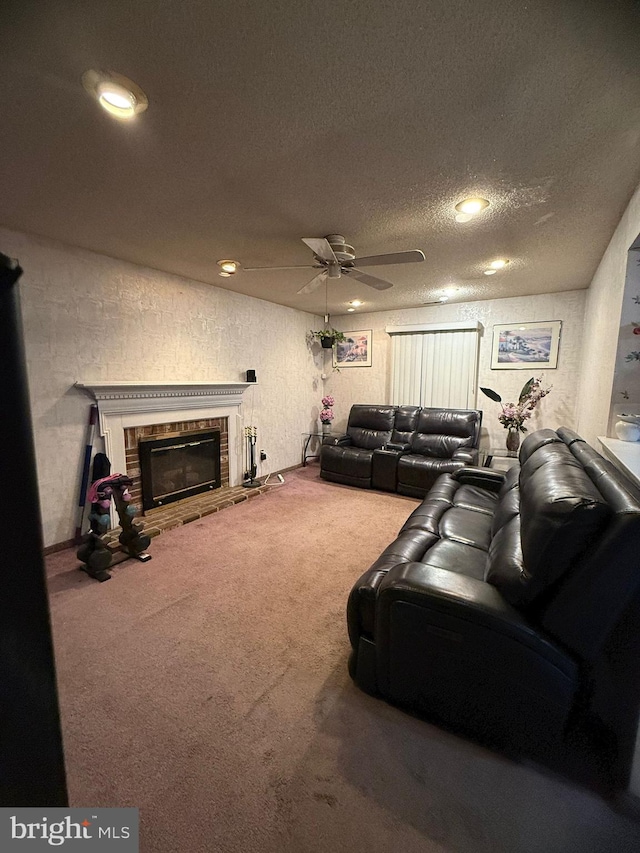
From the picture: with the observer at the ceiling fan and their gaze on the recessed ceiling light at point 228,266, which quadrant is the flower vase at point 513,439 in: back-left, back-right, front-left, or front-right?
back-right

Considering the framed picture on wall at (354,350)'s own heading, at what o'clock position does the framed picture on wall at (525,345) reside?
the framed picture on wall at (525,345) is roughly at 10 o'clock from the framed picture on wall at (354,350).

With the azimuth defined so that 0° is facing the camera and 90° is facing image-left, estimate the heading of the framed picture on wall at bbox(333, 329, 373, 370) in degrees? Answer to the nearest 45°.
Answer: approximately 0°

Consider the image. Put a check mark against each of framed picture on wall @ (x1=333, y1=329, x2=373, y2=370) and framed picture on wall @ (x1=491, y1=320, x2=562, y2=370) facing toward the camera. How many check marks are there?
2

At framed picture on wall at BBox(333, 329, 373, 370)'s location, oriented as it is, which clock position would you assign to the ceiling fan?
The ceiling fan is roughly at 12 o'clock from the framed picture on wall.

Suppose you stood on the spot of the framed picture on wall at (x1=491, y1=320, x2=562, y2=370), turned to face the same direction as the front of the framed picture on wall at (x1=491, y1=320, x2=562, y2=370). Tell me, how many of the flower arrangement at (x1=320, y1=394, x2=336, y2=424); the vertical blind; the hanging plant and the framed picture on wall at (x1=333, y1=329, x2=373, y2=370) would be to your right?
4

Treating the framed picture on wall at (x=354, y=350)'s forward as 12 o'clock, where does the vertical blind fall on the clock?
The vertical blind is roughly at 10 o'clock from the framed picture on wall.

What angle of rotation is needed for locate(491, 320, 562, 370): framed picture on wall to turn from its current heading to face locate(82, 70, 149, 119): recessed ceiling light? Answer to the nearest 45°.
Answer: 0° — it already faces it

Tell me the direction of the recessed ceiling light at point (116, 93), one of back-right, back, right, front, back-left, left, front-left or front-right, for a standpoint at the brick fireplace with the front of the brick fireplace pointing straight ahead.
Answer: front-right

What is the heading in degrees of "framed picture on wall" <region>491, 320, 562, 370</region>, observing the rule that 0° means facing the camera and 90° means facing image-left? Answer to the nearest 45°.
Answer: approximately 0°

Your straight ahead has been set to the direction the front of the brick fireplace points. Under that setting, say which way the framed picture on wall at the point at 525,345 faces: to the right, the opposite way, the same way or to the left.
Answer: to the right

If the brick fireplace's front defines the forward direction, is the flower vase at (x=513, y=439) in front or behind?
in front
